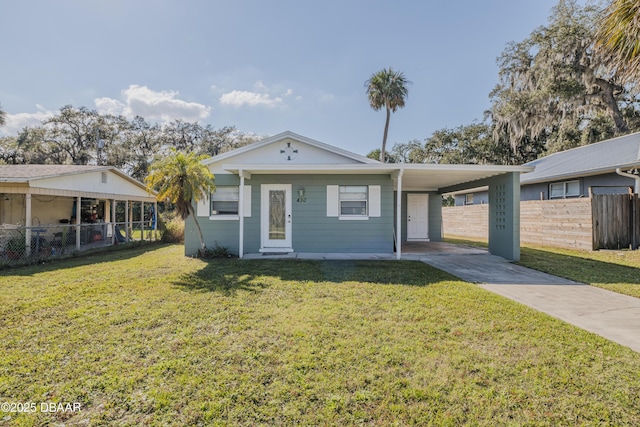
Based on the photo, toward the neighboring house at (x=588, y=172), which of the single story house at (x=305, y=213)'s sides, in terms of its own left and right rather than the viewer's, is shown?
left

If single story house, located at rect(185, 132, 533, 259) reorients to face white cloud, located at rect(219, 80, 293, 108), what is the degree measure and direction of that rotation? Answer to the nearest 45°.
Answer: approximately 135° to its right

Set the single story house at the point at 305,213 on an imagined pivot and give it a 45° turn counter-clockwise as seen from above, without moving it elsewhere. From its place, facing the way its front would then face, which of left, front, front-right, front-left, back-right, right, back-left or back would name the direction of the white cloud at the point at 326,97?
back-left

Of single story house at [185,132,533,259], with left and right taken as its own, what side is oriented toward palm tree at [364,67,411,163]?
back

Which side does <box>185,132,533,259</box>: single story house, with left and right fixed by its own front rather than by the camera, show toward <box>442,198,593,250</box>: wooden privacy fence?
left

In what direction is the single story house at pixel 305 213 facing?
toward the camera

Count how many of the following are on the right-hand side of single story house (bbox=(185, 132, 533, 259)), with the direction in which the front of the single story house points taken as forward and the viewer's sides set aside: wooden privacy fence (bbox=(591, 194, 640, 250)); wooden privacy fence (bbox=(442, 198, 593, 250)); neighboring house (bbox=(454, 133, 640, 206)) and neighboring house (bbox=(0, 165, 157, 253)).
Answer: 1

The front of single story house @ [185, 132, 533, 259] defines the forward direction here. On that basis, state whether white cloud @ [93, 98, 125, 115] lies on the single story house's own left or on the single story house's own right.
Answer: on the single story house's own right

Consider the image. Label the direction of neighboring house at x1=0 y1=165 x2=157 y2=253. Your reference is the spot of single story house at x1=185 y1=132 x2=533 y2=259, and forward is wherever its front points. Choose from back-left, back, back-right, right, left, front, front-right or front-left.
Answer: right
